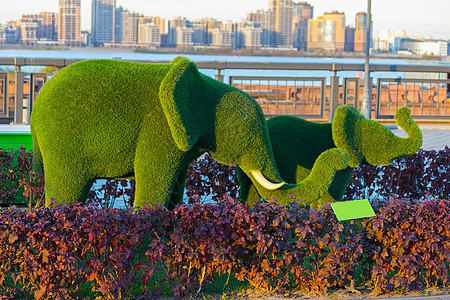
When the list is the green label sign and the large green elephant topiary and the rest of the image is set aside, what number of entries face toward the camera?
1

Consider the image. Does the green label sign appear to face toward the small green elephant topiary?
no

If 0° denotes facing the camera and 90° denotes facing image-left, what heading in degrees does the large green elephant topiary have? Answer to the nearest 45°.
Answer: approximately 270°

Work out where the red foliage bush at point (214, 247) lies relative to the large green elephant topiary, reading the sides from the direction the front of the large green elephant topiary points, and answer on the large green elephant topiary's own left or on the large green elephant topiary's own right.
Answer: on the large green elephant topiary's own right

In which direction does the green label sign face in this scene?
toward the camera

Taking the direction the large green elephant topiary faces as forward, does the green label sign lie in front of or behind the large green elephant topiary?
in front

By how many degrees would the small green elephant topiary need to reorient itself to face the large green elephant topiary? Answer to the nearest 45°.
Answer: approximately 135° to its right

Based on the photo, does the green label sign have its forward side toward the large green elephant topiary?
no

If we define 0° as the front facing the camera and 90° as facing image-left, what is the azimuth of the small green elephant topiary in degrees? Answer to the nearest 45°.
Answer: approximately 270°

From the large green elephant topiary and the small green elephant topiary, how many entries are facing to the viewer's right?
2

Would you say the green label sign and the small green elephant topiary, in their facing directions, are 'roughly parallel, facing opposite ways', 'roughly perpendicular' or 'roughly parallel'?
roughly perpendicular
